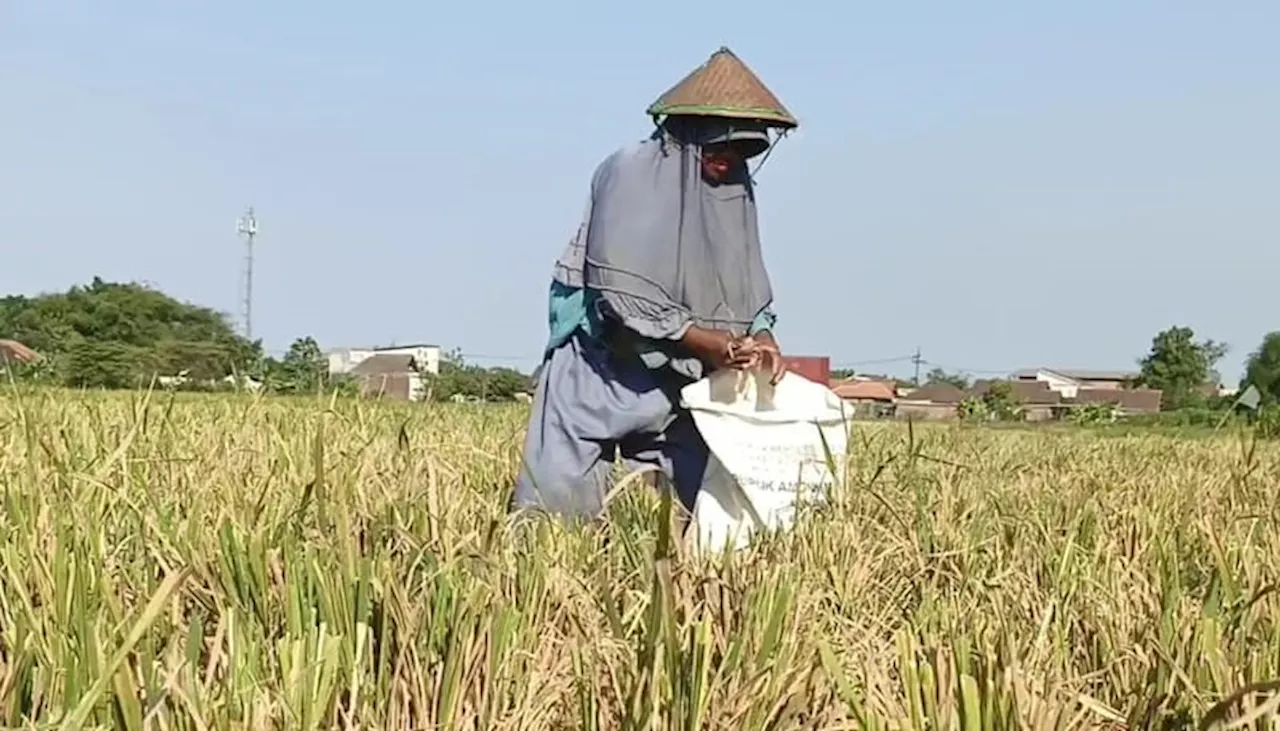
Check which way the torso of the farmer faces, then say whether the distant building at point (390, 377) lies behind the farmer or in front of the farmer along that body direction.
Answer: behind

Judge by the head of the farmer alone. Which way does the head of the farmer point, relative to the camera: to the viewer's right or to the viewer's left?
to the viewer's right

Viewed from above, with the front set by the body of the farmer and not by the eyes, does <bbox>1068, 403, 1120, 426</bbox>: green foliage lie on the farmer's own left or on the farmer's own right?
on the farmer's own left

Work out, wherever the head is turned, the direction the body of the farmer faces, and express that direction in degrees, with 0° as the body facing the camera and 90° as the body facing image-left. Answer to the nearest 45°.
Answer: approximately 315°

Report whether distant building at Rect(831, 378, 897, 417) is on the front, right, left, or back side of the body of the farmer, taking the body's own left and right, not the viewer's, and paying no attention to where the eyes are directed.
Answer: left
